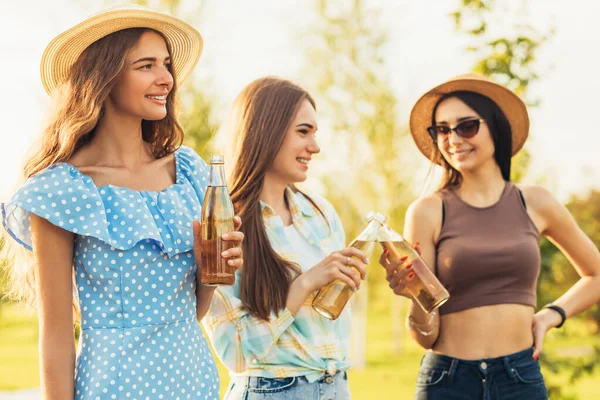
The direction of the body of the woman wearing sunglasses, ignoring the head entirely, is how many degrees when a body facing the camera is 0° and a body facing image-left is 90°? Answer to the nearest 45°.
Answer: approximately 0°

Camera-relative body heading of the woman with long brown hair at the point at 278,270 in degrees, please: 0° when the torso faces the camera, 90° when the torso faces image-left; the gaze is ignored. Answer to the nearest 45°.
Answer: approximately 315°

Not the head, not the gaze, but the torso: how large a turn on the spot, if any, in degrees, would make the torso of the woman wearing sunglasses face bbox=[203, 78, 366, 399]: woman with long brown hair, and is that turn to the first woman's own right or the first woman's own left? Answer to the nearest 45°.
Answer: approximately 45° to the first woman's own right

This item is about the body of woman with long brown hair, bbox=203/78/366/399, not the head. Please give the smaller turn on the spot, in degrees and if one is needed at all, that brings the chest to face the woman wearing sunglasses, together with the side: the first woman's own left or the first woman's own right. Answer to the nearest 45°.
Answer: approximately 45° to the first woman's own left

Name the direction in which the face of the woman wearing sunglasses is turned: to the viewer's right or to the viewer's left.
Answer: to the viewer's left

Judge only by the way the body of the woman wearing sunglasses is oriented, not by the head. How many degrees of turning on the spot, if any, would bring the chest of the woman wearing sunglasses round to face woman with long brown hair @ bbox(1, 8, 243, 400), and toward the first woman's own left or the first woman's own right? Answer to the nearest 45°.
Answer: approximately 45° to the first woman's own right

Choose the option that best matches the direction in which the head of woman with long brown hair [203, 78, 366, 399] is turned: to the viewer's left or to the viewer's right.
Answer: to the viewer's right
